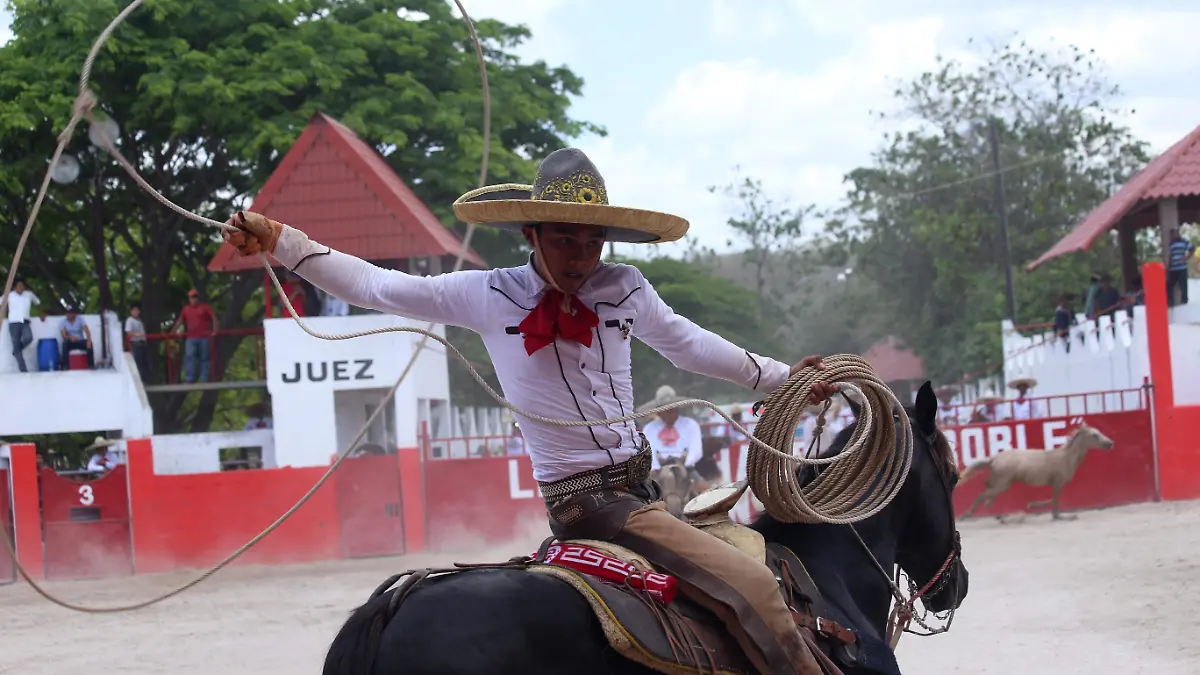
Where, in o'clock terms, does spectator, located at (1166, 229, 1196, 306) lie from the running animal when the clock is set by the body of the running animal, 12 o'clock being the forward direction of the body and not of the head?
The spectator is roughly at 10 o'clock from the running animal.

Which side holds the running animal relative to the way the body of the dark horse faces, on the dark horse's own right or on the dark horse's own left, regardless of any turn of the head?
on the dark horse's own left

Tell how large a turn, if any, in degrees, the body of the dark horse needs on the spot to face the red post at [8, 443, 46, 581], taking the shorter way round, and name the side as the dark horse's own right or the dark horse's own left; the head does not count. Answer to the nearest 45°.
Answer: approximately 135° to the dark horse's own left

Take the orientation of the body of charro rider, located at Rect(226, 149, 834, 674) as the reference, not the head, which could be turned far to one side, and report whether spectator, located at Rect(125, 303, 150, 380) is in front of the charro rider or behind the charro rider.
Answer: behind

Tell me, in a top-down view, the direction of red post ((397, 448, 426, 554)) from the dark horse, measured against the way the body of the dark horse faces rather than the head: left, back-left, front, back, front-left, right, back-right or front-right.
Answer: left

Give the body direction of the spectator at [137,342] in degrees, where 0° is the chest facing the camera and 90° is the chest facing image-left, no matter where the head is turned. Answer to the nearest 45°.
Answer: approximately 315°

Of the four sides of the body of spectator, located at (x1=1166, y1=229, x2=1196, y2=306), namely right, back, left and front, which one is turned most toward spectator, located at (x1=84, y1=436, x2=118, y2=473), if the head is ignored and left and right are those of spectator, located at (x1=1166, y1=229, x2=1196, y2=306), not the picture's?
front

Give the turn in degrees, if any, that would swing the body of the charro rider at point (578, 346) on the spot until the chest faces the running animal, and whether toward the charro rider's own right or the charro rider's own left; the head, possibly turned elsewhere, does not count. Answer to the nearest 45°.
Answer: approximately 90° to the charro rider's own left

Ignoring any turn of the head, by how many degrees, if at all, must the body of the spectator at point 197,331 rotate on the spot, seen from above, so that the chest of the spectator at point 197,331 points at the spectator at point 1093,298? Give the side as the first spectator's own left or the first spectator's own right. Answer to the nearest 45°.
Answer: approximately 90° to the first spectator's own left

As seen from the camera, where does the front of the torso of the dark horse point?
to the viewer's right

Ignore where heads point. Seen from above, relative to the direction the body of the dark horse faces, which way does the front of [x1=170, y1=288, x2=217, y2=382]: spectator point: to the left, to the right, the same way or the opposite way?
to the right

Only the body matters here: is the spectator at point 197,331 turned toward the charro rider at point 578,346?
yes

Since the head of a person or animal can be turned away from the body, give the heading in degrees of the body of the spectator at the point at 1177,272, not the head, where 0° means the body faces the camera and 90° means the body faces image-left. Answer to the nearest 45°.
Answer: approximately 45°

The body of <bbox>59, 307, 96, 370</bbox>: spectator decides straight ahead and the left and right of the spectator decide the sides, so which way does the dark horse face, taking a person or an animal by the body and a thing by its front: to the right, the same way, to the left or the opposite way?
to the left

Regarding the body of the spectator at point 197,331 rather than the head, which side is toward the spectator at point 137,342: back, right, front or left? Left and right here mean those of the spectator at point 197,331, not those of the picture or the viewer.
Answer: right
